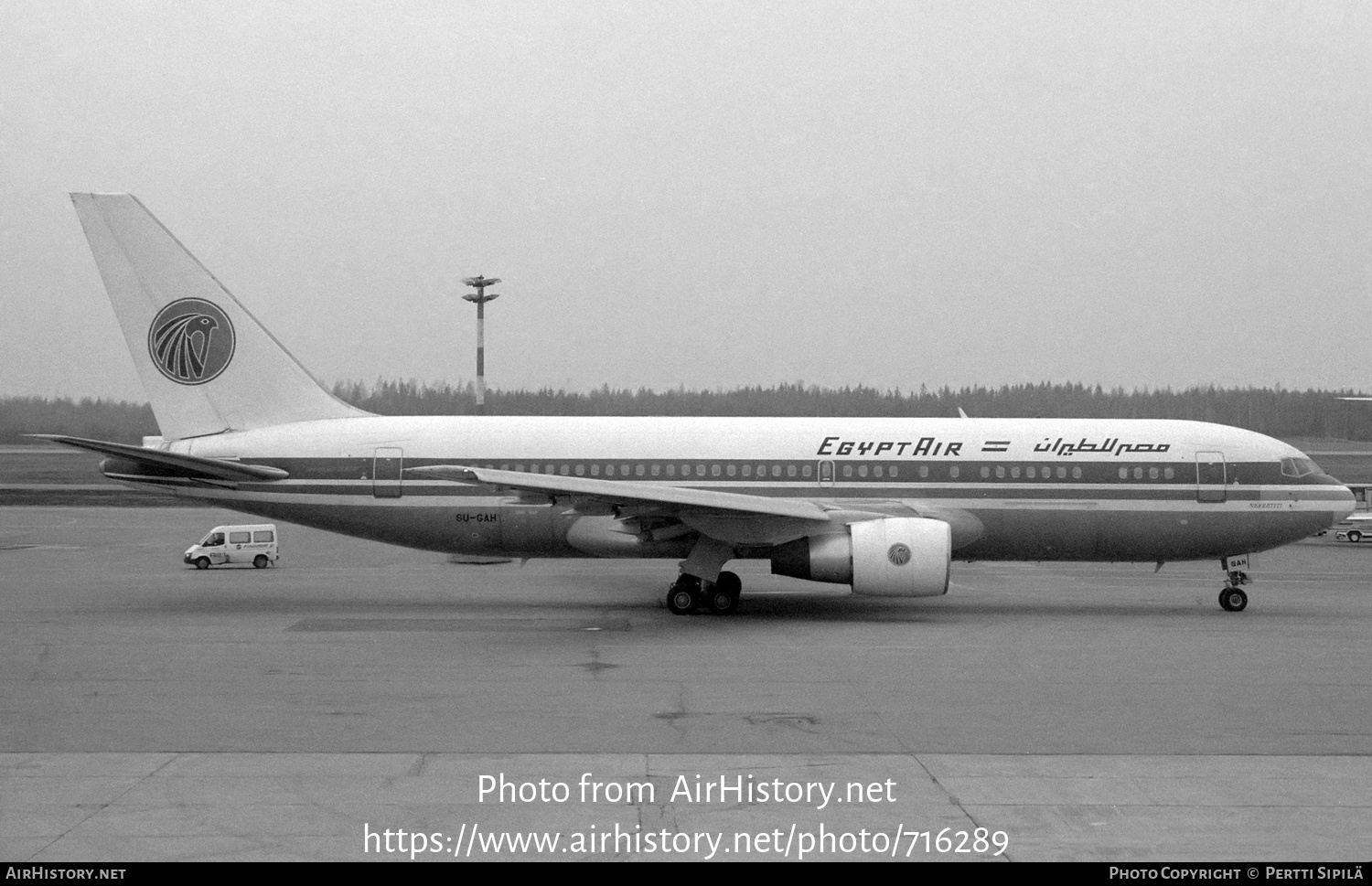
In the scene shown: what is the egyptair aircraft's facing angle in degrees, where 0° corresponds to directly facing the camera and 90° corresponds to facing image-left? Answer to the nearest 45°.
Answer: approximately 270°

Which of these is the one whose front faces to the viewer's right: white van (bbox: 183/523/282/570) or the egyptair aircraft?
the egyptair aircraft

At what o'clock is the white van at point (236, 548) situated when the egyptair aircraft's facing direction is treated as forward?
The white van is roughly at 7 o'clock from the egyptair aircraft.

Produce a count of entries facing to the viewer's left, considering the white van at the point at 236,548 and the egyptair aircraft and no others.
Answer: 1

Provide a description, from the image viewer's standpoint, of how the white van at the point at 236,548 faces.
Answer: facing to the left of the viewer

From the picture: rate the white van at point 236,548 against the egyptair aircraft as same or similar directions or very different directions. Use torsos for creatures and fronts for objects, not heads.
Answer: very different directions

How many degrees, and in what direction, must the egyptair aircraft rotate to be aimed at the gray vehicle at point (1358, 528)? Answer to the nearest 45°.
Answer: approximately 45° to its left

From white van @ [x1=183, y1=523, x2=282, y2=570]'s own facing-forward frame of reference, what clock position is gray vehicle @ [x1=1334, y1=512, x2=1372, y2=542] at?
gray vehicle @ [x1=1334, y1=512, x2=1372, y2=542] is roughly at 6 o'clock from white van @ [x1=183, y1=523, x2=282, y2=570].

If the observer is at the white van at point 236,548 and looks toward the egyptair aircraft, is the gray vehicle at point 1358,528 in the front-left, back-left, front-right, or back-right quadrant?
front-left
